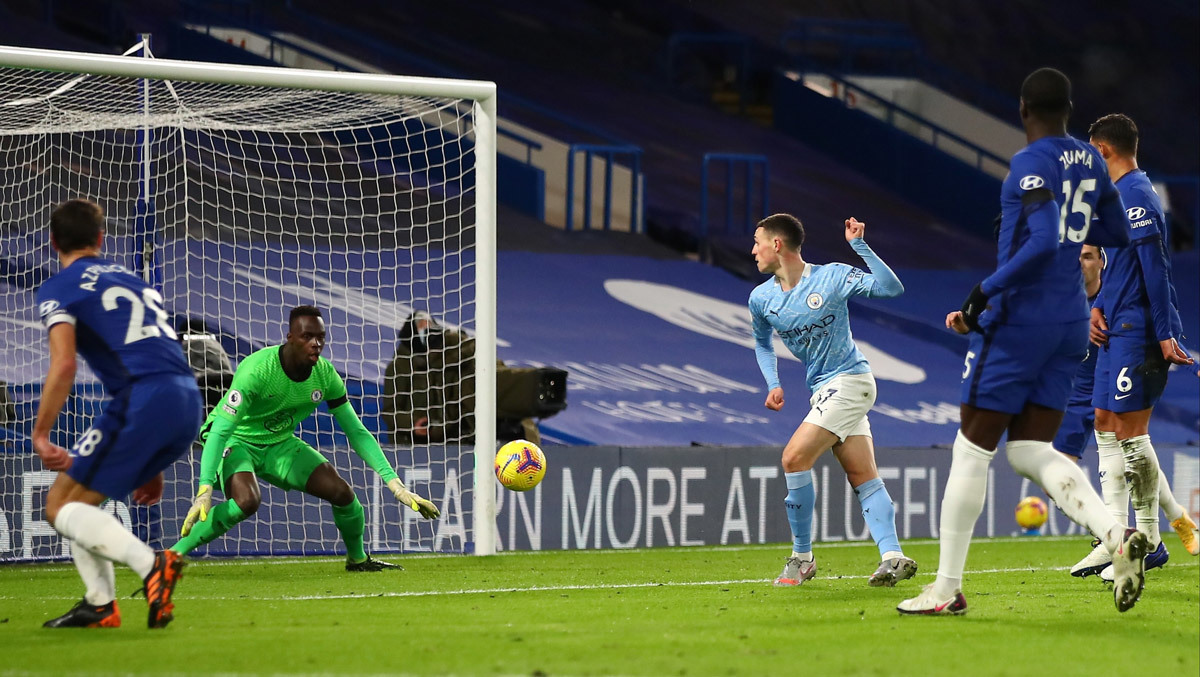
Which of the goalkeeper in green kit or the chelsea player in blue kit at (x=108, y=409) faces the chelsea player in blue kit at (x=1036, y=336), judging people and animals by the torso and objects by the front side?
the goalkeeper in green kit

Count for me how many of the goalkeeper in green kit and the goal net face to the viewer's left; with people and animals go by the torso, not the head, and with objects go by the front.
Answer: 0

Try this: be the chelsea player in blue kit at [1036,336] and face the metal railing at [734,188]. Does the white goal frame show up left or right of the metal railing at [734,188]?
left

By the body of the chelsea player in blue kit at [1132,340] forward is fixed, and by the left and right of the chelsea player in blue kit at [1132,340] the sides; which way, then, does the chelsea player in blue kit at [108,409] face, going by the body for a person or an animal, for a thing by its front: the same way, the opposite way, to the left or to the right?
the same way

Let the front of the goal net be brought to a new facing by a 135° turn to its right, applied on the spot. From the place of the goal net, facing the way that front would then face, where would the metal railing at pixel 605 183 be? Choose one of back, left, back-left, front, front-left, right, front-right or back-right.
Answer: back-right

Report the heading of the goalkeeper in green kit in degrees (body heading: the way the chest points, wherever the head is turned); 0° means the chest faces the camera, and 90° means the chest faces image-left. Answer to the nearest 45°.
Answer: approximately 315°

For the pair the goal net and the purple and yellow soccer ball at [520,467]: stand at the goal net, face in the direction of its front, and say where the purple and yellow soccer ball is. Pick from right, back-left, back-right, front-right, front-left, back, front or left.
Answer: front

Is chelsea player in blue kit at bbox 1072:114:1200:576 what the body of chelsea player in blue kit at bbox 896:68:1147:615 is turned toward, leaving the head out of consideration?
no

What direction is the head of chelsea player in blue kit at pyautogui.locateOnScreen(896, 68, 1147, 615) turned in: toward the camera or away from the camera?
away from the camera

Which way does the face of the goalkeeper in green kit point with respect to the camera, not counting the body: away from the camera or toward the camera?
toward the camera

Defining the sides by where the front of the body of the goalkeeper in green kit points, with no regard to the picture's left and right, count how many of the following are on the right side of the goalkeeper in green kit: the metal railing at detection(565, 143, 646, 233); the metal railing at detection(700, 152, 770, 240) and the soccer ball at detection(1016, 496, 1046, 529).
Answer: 0

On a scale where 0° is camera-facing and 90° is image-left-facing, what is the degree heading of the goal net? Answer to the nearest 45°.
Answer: approximately 315°

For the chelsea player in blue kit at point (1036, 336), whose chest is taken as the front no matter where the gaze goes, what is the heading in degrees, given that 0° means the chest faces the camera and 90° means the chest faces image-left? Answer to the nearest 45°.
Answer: approximately 135°

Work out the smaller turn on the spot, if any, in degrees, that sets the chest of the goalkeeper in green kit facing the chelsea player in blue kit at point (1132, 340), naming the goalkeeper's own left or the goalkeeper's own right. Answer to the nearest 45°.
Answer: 0° — they already face them

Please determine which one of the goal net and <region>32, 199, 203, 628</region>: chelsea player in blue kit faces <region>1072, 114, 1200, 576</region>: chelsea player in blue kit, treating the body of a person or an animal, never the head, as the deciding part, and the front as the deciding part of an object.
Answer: the goal net

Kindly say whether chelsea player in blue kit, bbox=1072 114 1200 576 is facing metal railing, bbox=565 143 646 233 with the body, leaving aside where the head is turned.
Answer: no
